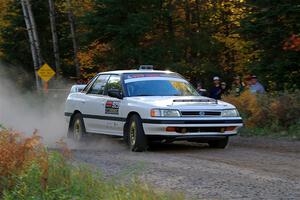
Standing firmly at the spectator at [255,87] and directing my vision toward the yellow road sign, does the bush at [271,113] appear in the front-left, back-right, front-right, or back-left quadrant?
back-left

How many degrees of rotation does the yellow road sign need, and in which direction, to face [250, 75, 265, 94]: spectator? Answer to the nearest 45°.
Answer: approximately 45° to its left

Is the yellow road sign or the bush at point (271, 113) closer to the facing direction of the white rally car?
the bush

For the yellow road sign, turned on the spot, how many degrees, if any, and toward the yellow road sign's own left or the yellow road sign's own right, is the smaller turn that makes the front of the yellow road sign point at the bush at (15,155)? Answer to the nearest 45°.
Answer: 0° — it already faces it

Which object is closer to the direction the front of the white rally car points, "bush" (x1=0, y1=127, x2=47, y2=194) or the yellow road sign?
the bush

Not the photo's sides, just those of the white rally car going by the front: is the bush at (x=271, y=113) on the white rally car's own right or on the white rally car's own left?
on the white rally car's own left

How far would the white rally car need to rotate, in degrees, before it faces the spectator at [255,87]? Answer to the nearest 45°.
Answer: approximately 90° to its left

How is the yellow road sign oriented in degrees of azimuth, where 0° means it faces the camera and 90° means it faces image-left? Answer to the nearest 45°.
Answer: approximately 0°

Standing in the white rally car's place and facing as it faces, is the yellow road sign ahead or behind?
behind

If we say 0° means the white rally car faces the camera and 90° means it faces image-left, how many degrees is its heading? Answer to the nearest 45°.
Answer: approximately 315°
